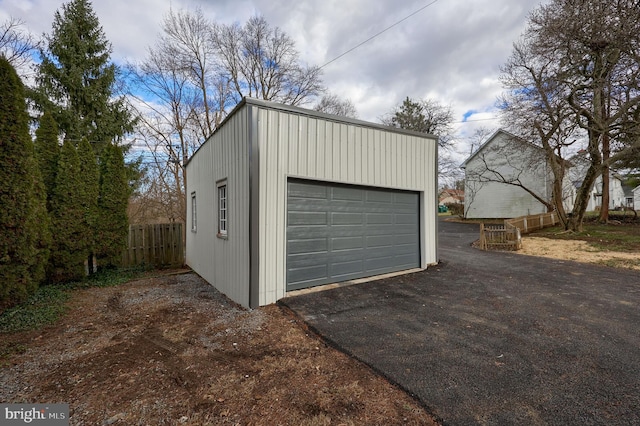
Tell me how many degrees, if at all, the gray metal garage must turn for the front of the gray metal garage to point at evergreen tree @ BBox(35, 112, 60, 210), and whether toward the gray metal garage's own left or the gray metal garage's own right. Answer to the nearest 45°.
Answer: approximately 135° to the gray metal garage's own right

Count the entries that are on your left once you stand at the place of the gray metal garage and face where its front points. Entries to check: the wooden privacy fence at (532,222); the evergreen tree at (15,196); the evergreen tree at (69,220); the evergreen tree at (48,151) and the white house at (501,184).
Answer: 2

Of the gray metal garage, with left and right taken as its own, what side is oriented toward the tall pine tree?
back

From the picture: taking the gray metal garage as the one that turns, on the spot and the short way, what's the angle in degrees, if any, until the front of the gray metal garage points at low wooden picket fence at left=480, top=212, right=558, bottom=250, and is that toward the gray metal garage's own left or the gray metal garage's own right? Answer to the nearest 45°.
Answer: approximately 90° to the gray metal garage's own left

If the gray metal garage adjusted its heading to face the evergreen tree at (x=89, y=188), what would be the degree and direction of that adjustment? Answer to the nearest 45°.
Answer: approximately 135° to its right

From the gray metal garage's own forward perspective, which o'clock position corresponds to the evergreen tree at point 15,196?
The evergreen tree is roughly at 4 o'clock from the gray metal garage.

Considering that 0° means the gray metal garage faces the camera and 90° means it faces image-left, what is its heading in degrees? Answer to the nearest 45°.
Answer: approximately 315°

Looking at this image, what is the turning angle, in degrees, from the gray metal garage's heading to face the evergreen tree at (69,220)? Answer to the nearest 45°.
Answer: approximately 135° to its right

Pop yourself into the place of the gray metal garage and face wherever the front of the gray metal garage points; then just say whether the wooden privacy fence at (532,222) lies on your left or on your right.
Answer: on your left

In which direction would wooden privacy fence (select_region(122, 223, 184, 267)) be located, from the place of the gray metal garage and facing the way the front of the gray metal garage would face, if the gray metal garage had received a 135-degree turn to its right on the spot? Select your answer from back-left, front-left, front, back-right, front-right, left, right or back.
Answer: front-right

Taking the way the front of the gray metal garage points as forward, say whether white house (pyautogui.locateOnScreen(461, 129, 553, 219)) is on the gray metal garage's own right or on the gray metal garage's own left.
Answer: on the gray metal garage's own left

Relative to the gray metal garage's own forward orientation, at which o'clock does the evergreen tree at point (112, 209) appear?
The evergreen tree is roughly at 5 o'clock from the gray metal garage.
